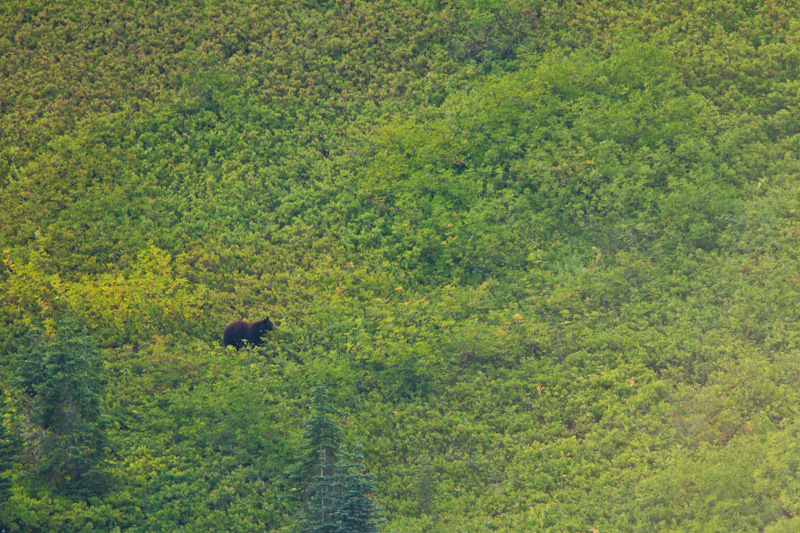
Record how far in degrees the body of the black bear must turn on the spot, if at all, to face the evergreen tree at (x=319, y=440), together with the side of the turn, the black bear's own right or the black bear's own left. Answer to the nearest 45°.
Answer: approximately 90° to the black bear's own right

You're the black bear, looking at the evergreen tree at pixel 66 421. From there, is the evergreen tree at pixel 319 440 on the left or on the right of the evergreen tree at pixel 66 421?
left

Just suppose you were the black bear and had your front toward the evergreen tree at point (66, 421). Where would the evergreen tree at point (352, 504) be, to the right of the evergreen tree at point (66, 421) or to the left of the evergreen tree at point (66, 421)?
left

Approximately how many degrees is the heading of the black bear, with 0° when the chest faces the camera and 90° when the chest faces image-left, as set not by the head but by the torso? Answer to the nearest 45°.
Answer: approximately 270°

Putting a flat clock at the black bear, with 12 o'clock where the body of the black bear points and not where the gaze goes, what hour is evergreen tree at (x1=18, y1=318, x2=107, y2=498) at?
The evergreen tree is roughly at 4 o'clock from the black bear.

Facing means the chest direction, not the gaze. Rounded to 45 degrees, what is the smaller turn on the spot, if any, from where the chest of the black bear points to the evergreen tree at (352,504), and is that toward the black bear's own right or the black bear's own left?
approximately 90° to the black bear's own right
